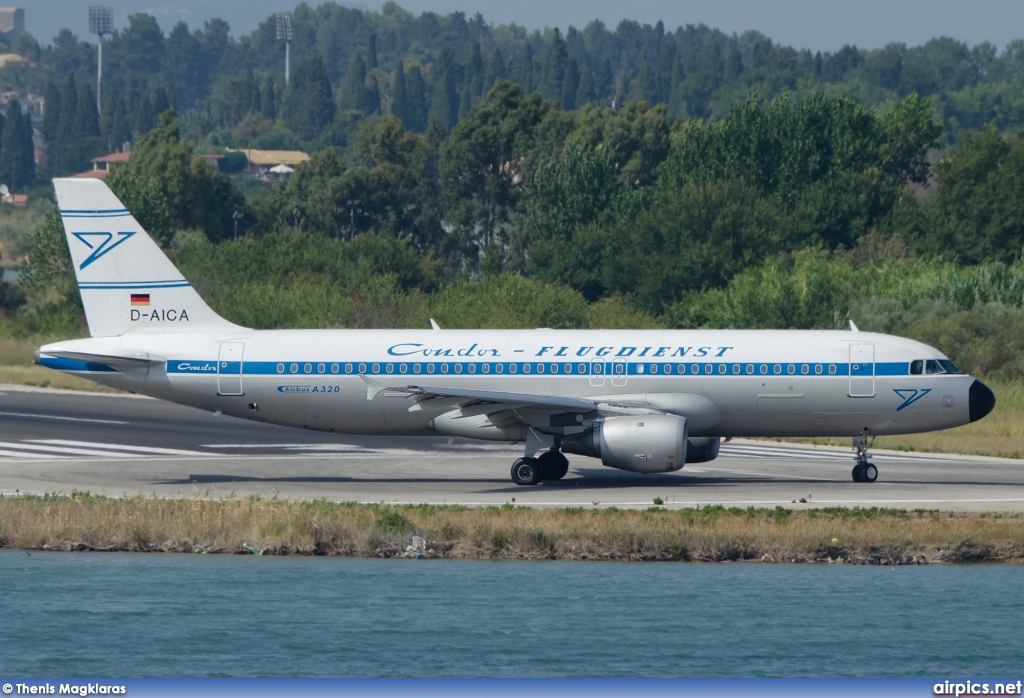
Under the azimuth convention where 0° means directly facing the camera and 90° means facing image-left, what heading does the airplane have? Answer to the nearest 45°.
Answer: approximately 270°
